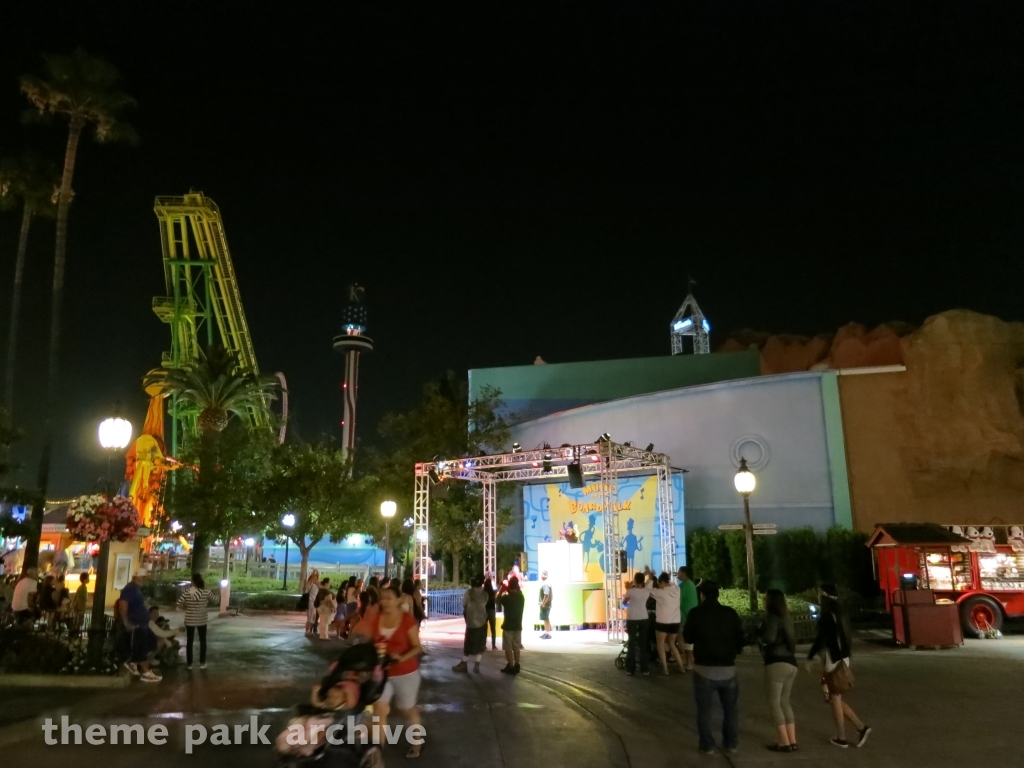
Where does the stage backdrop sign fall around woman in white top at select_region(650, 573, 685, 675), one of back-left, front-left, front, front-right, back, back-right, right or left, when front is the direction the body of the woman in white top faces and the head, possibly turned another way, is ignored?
front-right

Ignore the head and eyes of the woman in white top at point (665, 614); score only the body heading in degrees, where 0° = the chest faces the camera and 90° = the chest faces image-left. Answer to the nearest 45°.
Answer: approximately 135°

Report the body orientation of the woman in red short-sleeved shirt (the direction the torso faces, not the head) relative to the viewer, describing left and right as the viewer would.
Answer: facing the viewer and to the left of the viewer

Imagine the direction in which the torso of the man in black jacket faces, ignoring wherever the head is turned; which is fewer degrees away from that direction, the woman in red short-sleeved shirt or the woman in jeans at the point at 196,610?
the woman in jeans

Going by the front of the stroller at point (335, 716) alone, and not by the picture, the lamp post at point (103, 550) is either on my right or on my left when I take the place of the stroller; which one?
on my right

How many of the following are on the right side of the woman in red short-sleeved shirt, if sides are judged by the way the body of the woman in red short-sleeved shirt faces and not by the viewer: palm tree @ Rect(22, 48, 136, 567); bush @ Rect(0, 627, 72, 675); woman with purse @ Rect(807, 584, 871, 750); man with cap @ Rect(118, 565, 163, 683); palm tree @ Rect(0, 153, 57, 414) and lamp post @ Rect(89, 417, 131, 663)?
5

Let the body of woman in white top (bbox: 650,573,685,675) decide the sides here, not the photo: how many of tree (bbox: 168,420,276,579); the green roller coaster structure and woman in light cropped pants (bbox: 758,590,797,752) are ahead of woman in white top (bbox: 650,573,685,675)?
2

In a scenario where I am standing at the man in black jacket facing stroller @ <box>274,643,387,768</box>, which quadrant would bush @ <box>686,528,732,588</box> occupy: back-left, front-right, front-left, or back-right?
back-right

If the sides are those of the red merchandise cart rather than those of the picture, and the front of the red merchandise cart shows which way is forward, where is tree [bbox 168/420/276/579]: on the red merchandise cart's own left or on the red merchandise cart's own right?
on the red merchandise cart's own right

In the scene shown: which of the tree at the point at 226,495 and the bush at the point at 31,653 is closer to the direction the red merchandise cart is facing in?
the bush

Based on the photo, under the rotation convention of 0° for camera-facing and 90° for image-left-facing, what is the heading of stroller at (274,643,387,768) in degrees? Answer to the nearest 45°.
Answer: approximately 45°

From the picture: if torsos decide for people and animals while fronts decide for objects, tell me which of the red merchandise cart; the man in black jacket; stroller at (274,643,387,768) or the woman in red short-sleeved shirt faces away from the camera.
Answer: the man in black jacket

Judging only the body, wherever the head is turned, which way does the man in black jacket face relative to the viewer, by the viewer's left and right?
facing away from the viewer

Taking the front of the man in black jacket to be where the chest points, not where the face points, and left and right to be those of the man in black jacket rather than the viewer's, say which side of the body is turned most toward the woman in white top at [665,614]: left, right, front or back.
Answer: front
